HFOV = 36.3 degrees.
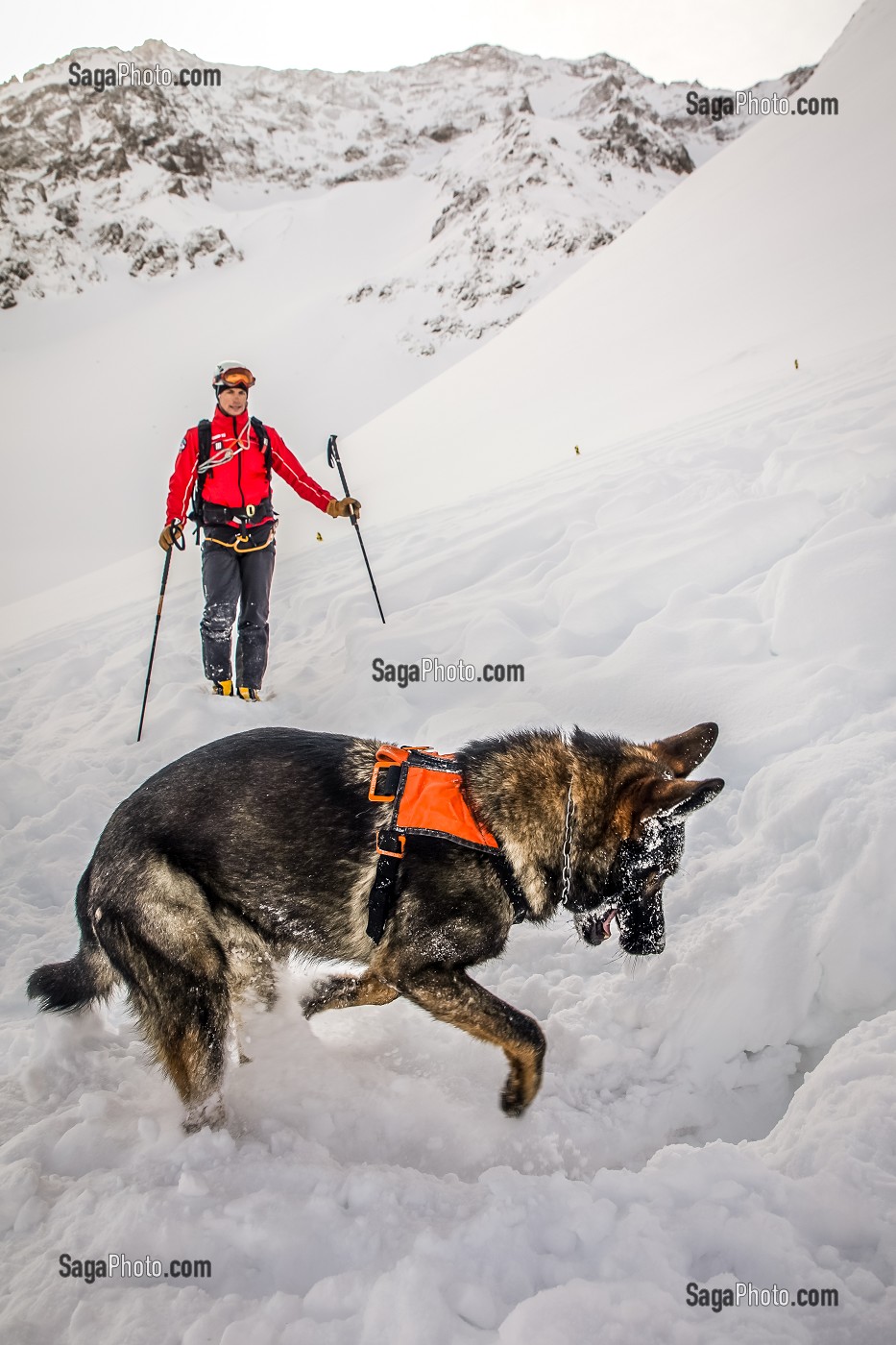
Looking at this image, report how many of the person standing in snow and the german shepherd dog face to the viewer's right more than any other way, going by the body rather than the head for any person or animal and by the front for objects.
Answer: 1

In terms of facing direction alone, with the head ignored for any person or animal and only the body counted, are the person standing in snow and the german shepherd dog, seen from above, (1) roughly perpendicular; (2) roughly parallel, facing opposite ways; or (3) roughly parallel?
roughly perpendicular

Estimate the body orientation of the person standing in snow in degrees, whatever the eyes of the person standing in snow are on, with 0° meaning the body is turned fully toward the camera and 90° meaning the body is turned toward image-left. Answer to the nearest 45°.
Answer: approximately 0°

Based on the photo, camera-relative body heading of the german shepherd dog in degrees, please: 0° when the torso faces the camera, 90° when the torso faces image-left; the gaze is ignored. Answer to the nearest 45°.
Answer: approximately 270°

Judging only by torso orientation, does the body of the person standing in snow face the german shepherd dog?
yes

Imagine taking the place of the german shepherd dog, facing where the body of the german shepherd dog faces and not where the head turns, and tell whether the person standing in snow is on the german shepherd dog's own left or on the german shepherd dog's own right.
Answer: on the german shepherd dog's own left
